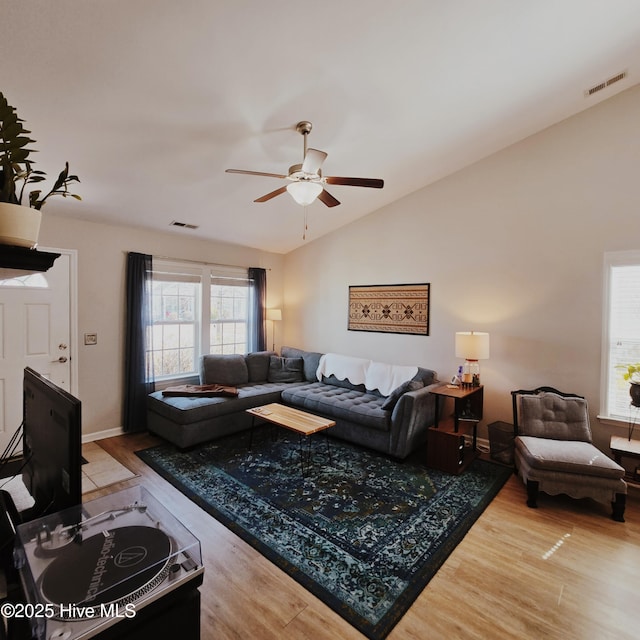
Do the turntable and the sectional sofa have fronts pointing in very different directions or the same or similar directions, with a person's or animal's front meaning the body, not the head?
very different directions

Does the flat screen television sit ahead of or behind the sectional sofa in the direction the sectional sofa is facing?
ahead

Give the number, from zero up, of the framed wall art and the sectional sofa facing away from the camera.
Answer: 0

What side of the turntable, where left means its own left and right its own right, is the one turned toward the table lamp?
front

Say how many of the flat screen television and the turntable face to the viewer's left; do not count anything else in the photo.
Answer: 0

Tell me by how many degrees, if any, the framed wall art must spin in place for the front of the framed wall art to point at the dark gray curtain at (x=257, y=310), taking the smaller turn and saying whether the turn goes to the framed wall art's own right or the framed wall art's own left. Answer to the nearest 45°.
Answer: approximately 45° to the framed wall art's own right

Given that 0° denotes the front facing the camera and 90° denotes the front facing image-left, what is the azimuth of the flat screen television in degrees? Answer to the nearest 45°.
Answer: approximately 225°

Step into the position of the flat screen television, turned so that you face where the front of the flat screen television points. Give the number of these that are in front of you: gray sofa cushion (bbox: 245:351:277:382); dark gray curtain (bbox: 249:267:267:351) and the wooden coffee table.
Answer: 3

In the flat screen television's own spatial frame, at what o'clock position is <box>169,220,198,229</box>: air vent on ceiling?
The air vent on ceiling is roughly at 11 o'clock from the flat screen television.

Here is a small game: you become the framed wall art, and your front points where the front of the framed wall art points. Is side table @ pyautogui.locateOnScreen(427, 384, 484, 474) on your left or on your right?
on your left

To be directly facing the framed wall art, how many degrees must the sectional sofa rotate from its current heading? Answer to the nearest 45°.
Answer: approximately 180°

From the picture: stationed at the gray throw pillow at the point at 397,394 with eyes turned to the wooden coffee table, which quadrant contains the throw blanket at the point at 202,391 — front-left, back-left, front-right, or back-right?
front-right

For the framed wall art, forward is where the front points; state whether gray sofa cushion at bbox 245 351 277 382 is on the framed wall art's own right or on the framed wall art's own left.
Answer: on the framed wall art's own right
